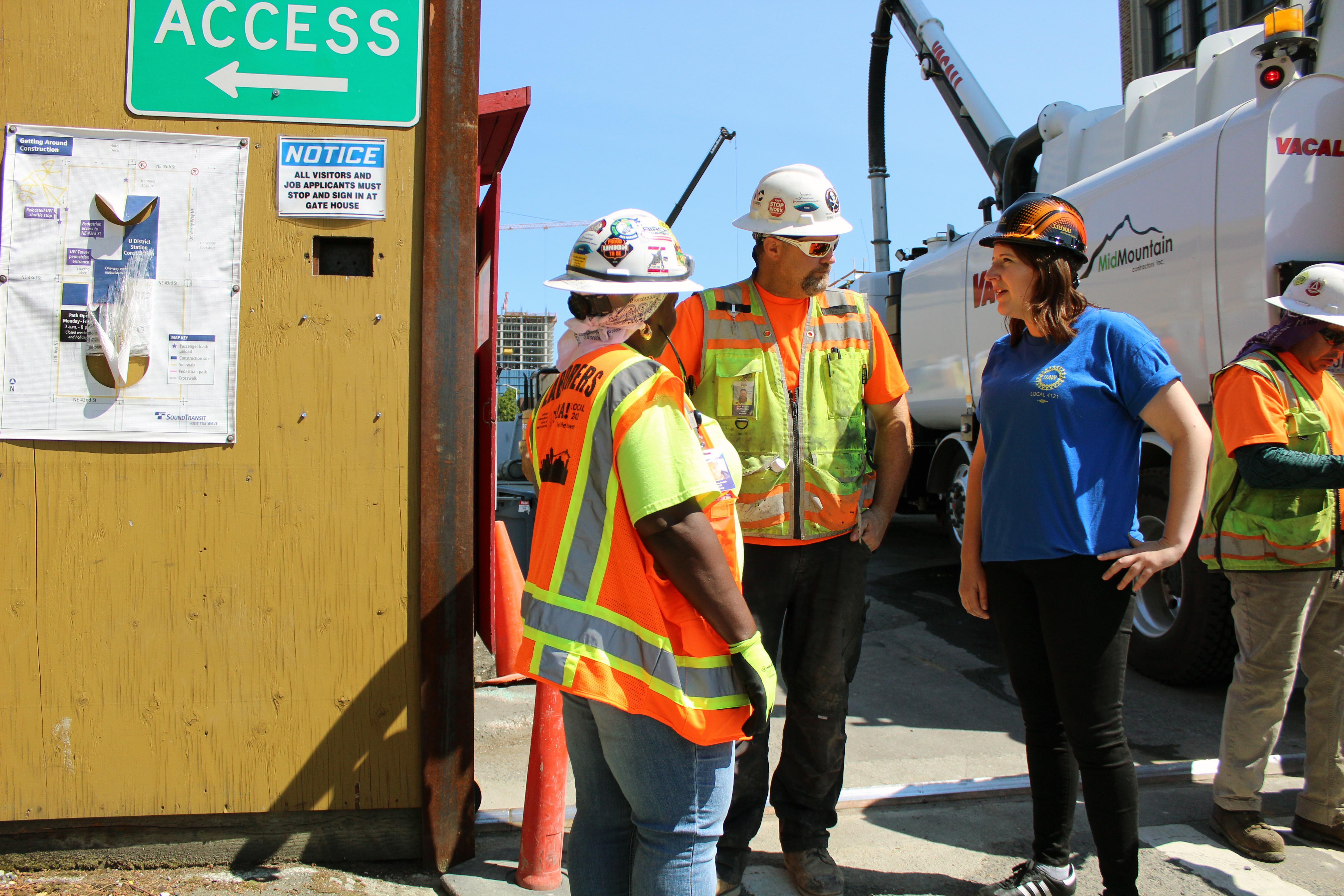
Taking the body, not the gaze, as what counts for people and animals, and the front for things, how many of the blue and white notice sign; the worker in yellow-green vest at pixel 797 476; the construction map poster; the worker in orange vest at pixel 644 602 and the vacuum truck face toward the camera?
3

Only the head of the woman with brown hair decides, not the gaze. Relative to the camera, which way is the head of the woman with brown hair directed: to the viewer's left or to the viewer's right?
to the viewer's left

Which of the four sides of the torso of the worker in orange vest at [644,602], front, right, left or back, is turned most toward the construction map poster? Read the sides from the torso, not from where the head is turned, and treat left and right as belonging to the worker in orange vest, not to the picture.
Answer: left

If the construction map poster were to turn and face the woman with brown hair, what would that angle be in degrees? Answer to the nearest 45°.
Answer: approximately 45° to its left

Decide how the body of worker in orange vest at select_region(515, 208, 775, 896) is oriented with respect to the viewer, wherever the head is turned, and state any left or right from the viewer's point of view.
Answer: facing away from the viewer and to the right of the viewer

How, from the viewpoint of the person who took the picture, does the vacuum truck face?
facing away from the viewer and to the left of the viewer

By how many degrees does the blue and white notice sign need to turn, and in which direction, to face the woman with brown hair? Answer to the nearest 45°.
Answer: approximately 45° to its left

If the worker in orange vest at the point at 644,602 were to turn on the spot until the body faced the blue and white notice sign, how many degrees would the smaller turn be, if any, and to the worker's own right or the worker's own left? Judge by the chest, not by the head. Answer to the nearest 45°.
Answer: approximately 90° to the worker's own left

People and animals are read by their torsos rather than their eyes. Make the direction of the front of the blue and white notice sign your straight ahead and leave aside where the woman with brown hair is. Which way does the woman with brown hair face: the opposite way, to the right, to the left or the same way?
to the right
